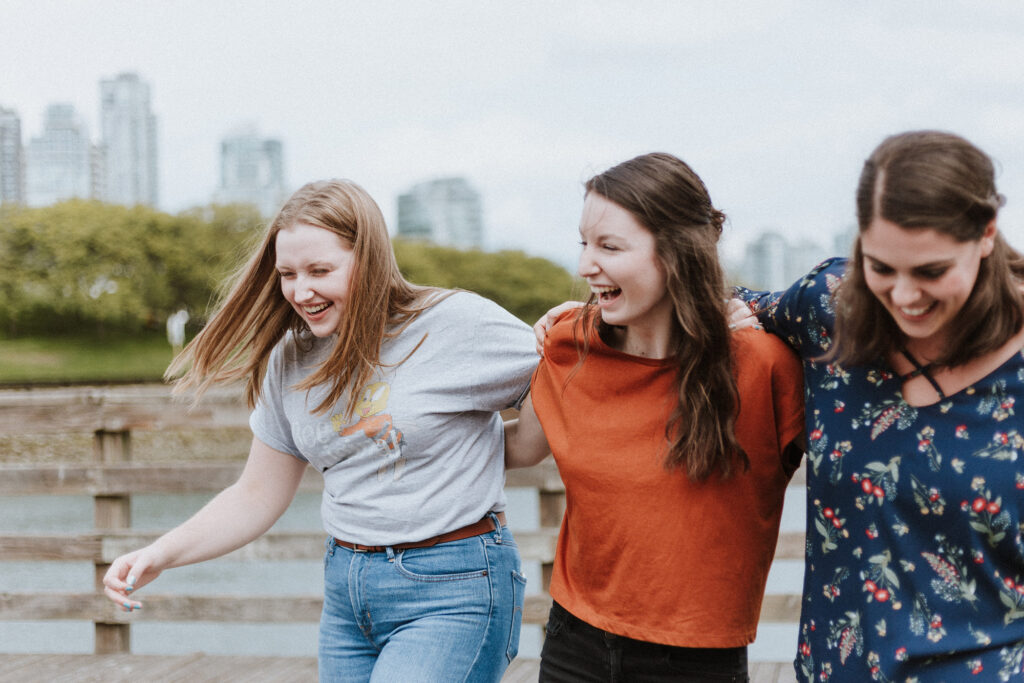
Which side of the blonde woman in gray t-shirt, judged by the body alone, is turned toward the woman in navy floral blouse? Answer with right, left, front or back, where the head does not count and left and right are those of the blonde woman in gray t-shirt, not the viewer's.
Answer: left

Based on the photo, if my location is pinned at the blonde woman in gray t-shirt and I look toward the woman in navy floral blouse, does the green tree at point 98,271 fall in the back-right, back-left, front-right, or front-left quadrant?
back-left

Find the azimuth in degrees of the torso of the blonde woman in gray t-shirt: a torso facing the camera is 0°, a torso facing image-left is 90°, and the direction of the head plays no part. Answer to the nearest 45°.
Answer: approximately 45°

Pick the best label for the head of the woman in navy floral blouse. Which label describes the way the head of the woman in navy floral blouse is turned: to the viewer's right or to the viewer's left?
to the viewer's left

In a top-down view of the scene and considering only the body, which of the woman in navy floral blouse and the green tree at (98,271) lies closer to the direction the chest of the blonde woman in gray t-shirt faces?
the woman in navy floral blouse

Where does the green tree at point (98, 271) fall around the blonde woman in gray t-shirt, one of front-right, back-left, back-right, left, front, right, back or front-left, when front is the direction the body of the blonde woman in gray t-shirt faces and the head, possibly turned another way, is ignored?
back-right

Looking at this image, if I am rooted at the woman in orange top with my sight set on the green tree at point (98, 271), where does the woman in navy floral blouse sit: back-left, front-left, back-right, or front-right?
back-right
